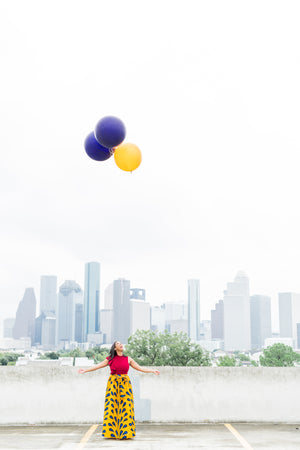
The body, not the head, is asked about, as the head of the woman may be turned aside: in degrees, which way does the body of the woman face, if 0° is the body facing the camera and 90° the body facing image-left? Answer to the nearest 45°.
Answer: approximately 0°
